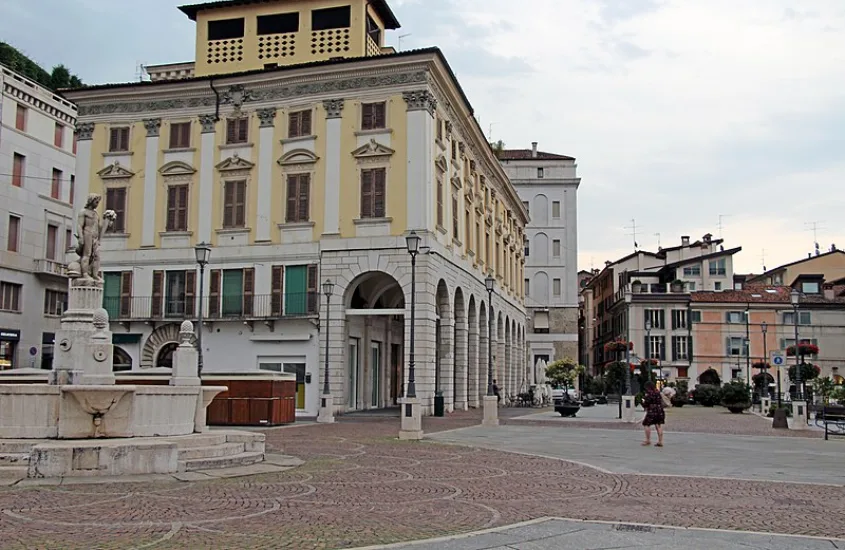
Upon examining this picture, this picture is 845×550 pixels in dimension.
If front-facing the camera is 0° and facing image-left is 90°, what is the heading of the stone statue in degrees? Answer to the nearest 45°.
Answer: approximately 315°

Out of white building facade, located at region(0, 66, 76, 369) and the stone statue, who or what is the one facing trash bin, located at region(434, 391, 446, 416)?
the white building facade

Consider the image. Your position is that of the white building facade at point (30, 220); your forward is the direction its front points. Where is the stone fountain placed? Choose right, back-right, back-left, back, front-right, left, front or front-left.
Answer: front-right

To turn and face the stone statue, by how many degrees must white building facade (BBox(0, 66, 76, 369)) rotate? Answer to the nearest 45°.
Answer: approximately 45° to its right

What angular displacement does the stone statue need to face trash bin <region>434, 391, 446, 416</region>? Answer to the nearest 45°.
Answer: approximately 90° to its left

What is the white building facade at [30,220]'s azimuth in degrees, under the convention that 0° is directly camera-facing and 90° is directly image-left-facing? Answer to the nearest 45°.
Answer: approximately 315°

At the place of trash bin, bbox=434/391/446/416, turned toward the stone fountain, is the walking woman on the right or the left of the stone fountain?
left

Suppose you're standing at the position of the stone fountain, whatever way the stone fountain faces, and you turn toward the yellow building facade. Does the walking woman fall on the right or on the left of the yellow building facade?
right

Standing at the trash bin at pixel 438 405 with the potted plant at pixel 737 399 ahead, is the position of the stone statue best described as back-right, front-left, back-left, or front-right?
back-right
